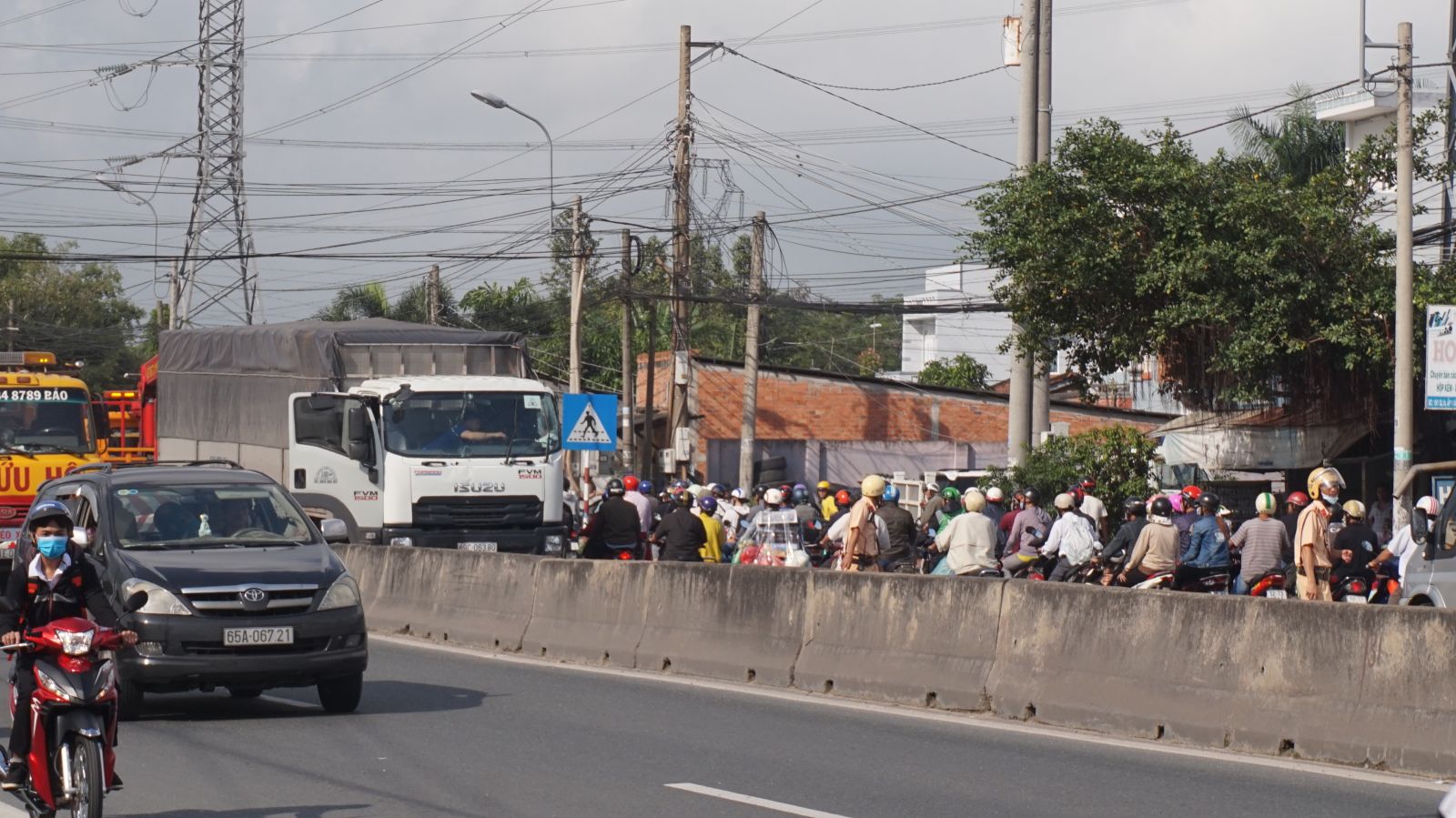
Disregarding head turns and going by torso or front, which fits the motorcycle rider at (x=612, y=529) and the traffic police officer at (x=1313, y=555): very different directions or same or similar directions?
very different directions

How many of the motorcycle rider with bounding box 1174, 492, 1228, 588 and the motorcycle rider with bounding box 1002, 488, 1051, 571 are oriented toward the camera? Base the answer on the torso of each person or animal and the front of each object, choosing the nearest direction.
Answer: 0

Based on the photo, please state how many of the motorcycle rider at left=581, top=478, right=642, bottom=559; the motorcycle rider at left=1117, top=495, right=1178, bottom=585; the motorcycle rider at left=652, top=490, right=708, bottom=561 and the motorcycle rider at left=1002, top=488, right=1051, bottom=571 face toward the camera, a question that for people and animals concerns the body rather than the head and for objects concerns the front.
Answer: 0

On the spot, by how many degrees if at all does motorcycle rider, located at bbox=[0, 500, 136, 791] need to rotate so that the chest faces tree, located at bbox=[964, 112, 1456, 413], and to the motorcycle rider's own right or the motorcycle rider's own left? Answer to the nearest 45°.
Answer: approximately 135° to the motorcycle rider's own left

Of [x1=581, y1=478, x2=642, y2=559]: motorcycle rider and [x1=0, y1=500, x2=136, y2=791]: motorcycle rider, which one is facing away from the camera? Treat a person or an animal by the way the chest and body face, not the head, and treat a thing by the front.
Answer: [x1=581, y1=478, x2=642, y2=559]: motorcycle rider

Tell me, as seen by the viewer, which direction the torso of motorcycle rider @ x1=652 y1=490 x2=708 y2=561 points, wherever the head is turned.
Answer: away from the camera

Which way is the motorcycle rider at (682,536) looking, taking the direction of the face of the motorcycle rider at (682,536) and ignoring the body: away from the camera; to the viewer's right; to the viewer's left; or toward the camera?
away from the camera

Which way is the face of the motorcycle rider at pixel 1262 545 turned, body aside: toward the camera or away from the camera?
away from the camera

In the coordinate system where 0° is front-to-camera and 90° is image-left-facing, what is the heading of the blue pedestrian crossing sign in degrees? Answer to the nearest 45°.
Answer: approximately 0°

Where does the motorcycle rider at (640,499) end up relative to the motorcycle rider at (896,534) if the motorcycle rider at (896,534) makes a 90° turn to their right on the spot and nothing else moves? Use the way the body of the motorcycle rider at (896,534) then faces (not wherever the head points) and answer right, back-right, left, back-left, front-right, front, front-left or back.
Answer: left

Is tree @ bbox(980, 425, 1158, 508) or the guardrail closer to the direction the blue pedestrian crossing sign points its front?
the guardrail

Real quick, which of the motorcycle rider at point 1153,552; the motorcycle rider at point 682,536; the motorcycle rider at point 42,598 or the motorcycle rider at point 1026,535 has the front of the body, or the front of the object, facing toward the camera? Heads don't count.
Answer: the motorcycle rider at point 42,598

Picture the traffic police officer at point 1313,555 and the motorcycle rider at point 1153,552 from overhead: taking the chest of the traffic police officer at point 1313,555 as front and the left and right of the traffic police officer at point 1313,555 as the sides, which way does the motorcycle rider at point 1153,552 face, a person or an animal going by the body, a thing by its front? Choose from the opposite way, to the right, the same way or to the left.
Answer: the opposite way

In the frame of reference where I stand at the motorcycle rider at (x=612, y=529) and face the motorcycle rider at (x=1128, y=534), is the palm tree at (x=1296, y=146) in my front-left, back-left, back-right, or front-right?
front-left

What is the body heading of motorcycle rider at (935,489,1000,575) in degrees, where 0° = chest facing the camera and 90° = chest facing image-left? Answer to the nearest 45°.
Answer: approximately 180°

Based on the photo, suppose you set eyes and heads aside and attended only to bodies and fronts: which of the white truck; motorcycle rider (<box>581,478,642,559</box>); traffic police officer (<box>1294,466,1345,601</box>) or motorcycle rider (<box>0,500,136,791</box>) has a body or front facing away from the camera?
motorcycle rider (<box>581,478,642,559</box>)

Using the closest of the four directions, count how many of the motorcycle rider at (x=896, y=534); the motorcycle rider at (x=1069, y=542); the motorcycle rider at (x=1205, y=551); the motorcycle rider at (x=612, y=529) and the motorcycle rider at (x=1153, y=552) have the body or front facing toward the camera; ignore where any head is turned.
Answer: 0

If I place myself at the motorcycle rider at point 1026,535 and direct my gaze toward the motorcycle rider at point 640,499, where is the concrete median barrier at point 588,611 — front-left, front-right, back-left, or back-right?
front-left

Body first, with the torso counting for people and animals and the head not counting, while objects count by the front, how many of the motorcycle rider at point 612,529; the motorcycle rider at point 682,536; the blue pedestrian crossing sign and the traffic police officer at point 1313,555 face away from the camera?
2
